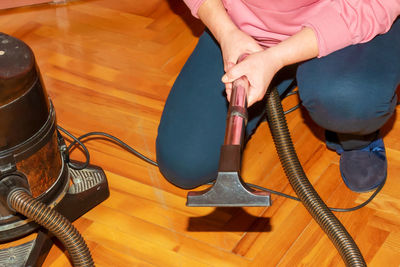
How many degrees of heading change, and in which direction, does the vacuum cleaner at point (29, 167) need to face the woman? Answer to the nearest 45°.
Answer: approximately 90° to its left

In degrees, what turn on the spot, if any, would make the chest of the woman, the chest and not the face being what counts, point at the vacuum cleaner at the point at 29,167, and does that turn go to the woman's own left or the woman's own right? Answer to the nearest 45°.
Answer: approximately 45° to the woman's own right

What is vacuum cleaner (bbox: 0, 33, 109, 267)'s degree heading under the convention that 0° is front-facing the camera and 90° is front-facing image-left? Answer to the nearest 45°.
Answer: approximately 0°
